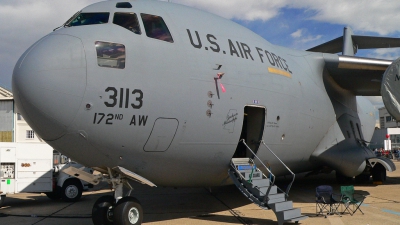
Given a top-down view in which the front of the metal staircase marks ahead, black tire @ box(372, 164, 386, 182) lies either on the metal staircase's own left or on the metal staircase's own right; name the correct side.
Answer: on the metal staircase's own left

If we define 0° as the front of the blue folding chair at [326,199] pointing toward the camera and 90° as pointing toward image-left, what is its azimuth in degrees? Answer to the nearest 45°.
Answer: approximately 315°

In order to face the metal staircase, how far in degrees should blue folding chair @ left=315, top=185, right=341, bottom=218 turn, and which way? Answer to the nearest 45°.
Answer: approximately 90° to its right

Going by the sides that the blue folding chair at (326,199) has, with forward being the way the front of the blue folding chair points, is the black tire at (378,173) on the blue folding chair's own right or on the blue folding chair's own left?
on the blue folding chair's own left

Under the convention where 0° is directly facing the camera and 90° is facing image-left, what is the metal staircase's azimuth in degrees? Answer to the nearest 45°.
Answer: approximately 315°

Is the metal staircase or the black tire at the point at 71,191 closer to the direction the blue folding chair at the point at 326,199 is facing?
the metal staircase

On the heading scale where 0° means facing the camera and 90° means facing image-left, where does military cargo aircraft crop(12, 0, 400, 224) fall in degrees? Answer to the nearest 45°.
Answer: approximately 45°

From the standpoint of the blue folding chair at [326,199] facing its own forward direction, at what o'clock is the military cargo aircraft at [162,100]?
The military cargo aircraft is roughly at 3 o'clock from the blue folding chair.

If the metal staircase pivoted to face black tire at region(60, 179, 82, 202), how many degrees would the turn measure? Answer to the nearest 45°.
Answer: approximately 180°

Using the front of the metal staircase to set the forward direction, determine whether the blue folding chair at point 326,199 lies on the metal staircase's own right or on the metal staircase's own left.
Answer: on the metal staircase's own left

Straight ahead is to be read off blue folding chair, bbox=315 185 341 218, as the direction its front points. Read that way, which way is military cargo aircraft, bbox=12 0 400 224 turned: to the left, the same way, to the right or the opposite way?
to the right
